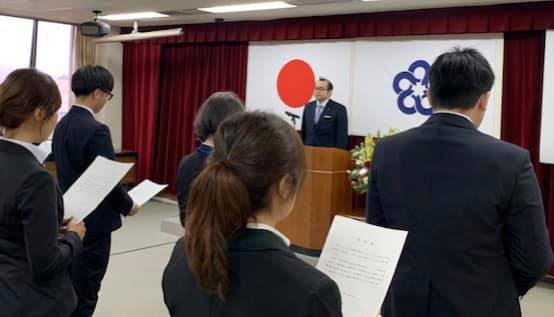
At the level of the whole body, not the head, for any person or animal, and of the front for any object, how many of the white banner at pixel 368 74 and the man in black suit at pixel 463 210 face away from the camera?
1

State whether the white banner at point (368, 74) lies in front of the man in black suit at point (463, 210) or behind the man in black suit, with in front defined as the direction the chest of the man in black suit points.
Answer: in front

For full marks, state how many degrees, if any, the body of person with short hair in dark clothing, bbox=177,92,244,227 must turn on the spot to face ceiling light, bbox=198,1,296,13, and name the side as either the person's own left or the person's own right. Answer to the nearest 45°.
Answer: approximately 45° to the person's own left

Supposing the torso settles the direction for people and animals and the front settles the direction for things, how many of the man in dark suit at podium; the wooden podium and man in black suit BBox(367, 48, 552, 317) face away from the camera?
1

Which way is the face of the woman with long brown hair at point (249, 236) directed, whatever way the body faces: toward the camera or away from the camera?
away from the camera

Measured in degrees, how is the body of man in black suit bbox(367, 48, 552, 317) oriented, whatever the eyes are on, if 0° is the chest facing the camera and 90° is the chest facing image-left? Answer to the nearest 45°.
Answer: approximately 180°

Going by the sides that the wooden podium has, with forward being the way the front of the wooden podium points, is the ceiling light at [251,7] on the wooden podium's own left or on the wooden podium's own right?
on the wooden podium's own right

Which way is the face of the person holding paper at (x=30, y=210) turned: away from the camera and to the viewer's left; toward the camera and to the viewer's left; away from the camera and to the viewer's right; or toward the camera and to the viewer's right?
away from the camera and to the viewer's right

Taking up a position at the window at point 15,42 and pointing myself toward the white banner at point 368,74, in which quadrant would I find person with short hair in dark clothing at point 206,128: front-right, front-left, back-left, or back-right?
front-right

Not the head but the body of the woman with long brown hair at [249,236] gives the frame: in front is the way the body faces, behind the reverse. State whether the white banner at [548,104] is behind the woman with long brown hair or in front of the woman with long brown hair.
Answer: in front

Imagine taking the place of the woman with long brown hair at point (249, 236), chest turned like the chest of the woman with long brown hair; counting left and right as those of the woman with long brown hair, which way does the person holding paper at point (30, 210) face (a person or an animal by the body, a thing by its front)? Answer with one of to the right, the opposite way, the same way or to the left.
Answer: the same way

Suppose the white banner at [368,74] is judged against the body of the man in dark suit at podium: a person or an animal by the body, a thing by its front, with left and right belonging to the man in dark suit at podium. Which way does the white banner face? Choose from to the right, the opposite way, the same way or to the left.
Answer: the same way

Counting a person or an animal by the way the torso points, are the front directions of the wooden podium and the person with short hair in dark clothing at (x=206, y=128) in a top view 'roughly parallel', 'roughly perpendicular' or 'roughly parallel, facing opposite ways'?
roughly parallel, facing opposite ways

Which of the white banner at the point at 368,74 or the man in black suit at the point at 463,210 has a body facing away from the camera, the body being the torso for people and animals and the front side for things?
the man in black suit

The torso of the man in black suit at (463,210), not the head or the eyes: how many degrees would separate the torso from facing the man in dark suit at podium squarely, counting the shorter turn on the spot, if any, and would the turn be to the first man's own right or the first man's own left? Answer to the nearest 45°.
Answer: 0° — they already face them
